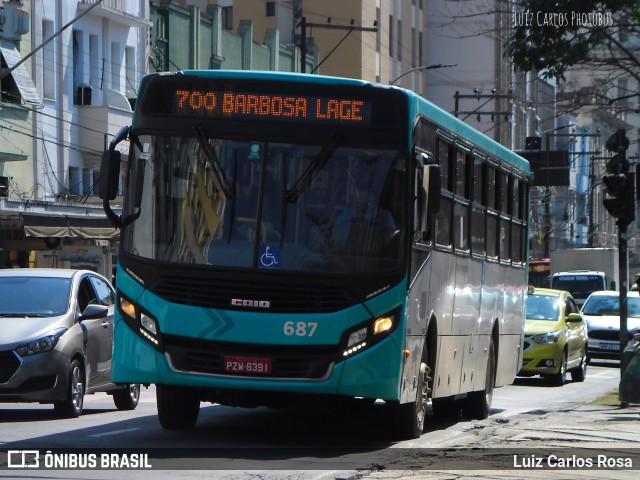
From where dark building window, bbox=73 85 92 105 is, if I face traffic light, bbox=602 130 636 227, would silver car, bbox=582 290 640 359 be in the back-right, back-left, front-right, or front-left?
front-left

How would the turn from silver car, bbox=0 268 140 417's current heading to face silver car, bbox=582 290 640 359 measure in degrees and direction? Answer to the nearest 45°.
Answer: approximately 180°

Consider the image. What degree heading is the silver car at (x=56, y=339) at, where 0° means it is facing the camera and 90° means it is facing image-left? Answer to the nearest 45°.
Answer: approximately 45°

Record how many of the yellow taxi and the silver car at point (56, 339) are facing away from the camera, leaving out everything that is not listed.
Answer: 0

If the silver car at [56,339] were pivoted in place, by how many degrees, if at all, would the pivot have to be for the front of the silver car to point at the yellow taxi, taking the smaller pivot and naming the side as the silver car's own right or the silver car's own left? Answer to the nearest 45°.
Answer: approximately 180°

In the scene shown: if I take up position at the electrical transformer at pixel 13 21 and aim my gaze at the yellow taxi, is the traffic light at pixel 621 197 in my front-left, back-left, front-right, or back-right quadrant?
front-right

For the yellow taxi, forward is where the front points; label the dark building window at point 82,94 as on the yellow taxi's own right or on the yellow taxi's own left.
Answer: on the yellow taxi's own right

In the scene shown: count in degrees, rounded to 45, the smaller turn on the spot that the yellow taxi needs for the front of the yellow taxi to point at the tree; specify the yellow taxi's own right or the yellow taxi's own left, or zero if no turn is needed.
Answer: approximately 45° to the yellow taxi's own left

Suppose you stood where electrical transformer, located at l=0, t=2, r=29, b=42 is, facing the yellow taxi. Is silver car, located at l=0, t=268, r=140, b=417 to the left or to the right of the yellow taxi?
right

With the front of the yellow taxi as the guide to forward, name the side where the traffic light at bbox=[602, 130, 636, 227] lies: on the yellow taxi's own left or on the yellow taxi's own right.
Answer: on the yellow taxi's own left

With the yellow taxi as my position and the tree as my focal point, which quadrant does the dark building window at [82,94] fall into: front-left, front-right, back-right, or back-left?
back-right

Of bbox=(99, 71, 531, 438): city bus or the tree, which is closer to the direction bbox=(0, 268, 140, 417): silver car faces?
the city bus
